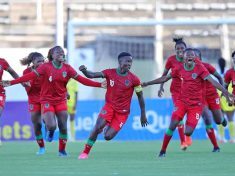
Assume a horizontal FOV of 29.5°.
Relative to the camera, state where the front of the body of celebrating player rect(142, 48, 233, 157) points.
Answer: toward the camera

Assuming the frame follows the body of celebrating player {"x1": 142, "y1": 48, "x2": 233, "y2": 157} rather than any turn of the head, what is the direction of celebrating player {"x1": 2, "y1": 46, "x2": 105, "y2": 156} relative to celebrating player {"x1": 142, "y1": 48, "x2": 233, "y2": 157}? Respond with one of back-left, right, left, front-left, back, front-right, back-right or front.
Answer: right

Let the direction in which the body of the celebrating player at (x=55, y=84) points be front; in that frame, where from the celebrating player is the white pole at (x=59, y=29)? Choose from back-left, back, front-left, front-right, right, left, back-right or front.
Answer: back

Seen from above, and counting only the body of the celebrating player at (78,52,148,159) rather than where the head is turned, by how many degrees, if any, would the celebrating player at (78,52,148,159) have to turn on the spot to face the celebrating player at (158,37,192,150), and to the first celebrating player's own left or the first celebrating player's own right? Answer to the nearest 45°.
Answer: approximately 135° to the first celebrating player's own left

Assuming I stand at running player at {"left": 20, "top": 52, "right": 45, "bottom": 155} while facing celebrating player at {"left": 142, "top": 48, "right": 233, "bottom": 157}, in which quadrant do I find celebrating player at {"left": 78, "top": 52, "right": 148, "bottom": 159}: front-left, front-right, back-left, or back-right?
front-right

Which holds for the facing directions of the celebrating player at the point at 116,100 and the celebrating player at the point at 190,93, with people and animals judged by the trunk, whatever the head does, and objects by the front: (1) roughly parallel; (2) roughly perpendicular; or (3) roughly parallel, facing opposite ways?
roughly parallel

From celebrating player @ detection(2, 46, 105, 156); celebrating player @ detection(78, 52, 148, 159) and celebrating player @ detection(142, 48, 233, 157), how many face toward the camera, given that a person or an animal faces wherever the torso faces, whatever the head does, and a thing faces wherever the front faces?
3

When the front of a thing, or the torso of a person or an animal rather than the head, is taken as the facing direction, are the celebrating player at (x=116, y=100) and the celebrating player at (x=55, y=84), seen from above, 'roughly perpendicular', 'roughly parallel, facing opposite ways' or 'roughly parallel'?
roughly parallel

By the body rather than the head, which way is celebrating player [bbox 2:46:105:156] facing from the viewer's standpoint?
toward the camera

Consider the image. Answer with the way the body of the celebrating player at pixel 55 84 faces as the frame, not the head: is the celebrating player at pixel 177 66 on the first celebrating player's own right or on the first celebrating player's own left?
on the first celebrating player's own left

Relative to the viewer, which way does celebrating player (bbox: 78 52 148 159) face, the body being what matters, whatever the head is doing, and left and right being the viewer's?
facing the viewer

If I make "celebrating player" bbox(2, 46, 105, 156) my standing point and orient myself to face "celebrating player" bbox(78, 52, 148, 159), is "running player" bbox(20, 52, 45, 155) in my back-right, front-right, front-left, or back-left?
back-left
